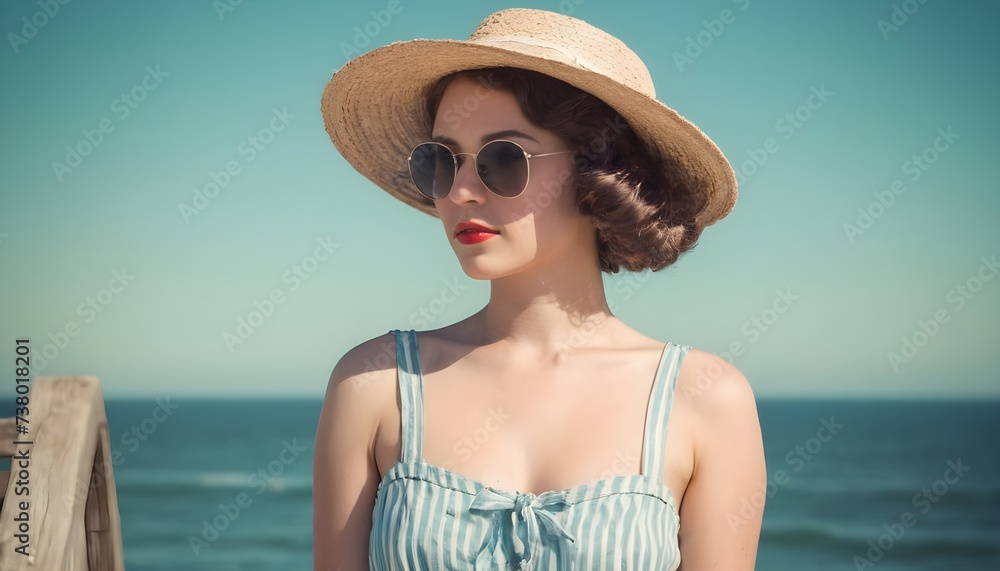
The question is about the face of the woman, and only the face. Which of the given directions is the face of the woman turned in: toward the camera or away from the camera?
toward the camera

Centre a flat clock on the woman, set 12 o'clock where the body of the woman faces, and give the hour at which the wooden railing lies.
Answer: The wooden railing is roughly at 3 o'clock from the woman.

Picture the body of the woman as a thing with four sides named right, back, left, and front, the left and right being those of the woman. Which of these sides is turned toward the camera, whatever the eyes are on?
front
